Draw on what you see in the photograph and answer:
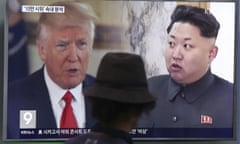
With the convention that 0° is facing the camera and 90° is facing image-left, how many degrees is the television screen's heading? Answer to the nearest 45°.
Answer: approximately 0°
